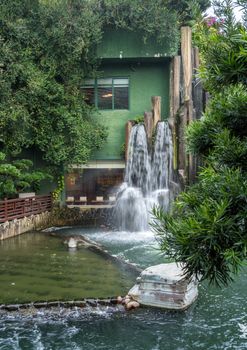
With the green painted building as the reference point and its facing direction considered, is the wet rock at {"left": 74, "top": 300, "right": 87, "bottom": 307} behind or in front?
in front

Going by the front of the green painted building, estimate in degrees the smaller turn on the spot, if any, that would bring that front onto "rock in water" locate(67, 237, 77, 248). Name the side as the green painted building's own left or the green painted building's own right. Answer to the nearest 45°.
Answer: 0° — it already faces it

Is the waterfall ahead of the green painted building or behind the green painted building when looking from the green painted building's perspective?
ahead

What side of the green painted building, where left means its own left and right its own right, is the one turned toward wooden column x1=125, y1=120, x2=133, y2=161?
front

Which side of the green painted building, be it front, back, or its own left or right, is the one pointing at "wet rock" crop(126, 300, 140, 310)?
front

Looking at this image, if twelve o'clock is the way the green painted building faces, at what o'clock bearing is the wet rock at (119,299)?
The wet rock is roughly at 12 o'clock from the green painted building.

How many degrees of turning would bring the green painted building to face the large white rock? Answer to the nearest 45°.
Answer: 0° — it already faces it

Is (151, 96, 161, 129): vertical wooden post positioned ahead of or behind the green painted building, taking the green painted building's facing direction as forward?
ahead

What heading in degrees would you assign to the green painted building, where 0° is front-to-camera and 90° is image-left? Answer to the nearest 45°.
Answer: approximately 0°

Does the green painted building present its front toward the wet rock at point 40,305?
yes
